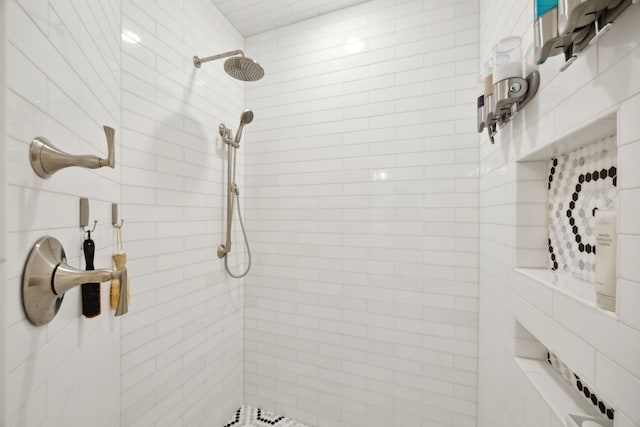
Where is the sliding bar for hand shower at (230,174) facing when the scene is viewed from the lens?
facing the viewer and to the right of the viewer

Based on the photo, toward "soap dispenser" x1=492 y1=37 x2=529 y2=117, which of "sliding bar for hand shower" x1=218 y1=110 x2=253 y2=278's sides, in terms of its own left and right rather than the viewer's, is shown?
front

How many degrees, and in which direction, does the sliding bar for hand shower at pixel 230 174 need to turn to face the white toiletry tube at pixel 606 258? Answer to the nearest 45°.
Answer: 0° — it already faces it

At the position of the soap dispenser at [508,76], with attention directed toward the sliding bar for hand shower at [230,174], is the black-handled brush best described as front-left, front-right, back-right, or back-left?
front-left

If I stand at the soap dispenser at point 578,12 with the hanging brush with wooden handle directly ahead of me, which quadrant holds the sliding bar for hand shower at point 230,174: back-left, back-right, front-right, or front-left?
front-right

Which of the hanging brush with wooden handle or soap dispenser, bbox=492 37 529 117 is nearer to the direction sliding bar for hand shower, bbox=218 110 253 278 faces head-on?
the soap dispenser

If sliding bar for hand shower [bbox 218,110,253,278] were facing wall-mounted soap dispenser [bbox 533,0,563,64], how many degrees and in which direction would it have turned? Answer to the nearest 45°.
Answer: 0° — it already faces it

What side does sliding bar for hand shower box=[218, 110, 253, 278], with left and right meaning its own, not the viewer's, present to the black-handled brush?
right

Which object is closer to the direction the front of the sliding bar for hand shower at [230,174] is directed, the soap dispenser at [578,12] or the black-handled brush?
the soap dispenser
